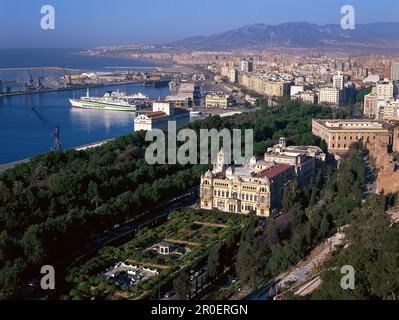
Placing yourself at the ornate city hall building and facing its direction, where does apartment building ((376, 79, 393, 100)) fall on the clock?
The apartment building is roughly at 5 o'clock from the ornate city hall building.

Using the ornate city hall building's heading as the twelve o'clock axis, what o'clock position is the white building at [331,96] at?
The white building is roughly at 5 o'clock from the ornate city hall building.

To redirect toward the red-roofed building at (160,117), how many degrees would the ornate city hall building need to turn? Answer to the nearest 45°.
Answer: approximately 135° to its right

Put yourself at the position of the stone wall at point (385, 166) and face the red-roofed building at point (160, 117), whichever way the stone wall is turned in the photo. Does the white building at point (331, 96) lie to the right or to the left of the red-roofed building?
right

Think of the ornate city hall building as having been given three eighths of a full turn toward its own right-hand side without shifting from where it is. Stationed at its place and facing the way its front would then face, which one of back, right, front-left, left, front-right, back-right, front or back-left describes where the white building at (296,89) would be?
front

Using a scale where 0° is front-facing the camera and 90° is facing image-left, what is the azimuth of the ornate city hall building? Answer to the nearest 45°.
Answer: approximately 45°

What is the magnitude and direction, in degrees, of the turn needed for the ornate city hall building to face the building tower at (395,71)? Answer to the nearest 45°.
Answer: approximately 135° to its right

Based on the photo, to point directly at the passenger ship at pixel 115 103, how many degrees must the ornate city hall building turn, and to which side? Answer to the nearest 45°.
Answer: approximately 135° to its right

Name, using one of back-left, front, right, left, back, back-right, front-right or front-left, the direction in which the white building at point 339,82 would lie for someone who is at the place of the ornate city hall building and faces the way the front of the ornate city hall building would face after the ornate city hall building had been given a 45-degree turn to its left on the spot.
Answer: back
